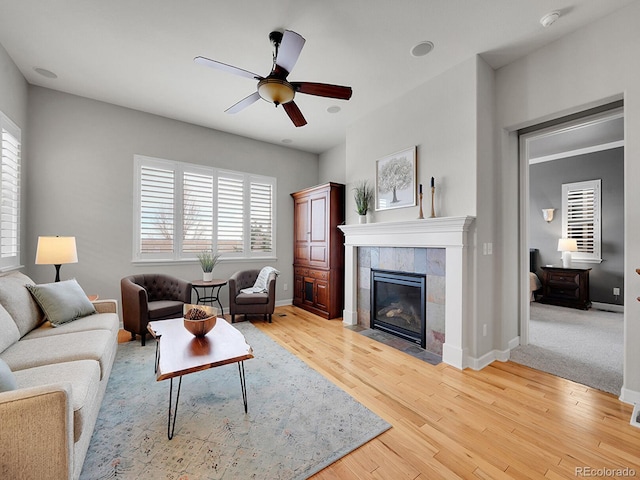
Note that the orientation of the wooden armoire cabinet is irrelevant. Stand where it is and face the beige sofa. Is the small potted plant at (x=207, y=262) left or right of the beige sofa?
right

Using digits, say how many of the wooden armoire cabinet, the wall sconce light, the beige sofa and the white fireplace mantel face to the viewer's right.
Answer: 1

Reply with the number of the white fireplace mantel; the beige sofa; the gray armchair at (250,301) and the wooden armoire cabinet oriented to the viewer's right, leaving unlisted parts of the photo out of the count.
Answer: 1

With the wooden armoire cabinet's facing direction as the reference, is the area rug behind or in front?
in front

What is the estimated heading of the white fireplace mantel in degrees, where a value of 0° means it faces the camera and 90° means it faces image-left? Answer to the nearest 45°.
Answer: approximately 45°

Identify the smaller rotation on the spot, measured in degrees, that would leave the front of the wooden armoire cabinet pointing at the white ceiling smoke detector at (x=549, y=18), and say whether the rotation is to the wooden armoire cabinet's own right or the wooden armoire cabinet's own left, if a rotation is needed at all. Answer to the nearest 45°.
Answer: approximately 90° to the wooden armoire cabinet's own left

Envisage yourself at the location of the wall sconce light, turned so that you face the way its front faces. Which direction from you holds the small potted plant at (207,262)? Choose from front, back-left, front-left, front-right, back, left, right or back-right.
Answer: front-right

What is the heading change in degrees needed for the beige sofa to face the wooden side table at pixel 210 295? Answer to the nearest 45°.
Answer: approximately 45° to its left

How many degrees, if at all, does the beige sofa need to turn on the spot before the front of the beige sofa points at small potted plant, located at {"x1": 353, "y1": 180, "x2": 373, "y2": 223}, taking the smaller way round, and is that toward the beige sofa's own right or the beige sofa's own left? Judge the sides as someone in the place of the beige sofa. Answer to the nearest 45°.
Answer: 0° — it already faces it

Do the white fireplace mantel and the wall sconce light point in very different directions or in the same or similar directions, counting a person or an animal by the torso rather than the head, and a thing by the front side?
same or similar directions

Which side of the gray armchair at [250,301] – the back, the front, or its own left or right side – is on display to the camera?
front

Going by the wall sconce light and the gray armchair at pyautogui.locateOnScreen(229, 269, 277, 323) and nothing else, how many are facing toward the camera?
2

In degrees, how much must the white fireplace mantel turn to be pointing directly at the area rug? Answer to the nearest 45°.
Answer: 0° — it already faces it

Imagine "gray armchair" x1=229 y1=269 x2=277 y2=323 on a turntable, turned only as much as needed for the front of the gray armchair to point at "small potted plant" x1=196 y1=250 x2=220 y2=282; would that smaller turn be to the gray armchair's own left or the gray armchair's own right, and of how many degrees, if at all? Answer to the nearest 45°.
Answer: approximately 135° to the gray armchair's own right

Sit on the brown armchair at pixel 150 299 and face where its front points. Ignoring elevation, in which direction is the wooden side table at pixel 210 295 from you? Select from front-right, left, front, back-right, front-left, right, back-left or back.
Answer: left

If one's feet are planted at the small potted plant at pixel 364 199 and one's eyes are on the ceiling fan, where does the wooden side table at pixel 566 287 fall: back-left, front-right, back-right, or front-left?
back-left

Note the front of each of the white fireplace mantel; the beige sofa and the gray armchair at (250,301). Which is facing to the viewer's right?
the beige sofa
